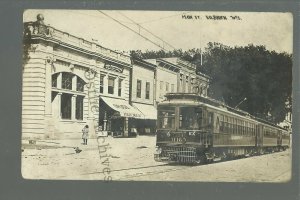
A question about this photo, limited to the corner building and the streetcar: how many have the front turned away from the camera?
0

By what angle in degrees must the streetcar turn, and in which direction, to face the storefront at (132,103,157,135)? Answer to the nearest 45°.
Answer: approximately 45° to its right

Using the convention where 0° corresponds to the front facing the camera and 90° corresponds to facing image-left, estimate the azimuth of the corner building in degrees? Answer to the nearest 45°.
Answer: approximately 315°

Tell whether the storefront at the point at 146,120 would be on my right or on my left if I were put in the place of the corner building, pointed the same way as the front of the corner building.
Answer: on my left

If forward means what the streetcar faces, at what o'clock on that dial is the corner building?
The corner building is roughly at 1 o'clock from the streetcar.

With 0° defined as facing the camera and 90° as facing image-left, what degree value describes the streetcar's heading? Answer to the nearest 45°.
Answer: approximately 45°

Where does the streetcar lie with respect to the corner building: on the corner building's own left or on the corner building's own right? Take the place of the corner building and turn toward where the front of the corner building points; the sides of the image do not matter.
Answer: on the corner building's own left

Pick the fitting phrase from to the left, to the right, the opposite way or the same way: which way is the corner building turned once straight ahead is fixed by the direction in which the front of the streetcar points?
to the left
